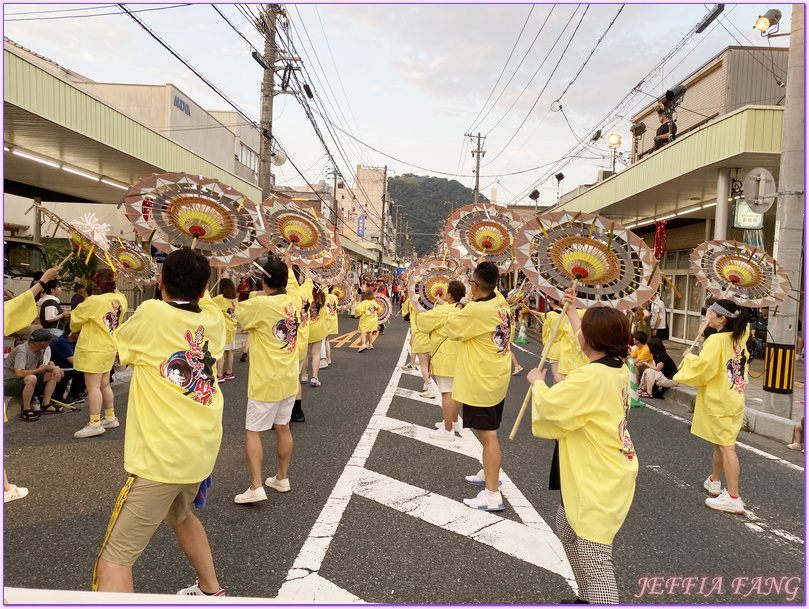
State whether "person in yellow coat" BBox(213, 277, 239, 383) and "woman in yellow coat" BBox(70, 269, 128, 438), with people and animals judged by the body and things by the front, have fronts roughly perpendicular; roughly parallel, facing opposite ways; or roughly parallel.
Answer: roughly parallel

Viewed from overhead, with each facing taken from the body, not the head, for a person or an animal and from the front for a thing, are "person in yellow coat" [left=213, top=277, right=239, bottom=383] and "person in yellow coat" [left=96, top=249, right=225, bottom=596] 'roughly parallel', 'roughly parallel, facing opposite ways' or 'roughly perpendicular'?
roughly parallel

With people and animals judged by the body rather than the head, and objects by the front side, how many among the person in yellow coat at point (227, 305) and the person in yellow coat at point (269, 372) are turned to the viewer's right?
0

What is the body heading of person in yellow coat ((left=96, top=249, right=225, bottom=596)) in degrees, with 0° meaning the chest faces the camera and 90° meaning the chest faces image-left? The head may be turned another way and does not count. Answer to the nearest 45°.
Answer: approximately 135°

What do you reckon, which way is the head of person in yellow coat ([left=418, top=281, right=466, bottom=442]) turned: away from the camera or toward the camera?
away from the camera

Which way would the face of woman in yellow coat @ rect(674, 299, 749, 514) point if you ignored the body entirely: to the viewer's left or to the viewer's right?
to the viewer's left

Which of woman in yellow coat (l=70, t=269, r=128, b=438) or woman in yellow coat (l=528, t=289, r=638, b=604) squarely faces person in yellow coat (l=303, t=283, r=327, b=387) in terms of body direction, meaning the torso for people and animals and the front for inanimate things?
woman in yellow coat (l=528, t=289, r=638, b=604)

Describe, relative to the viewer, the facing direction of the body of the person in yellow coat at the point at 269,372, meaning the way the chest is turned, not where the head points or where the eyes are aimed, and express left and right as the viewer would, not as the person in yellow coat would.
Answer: facing away from the viewer and to the left of the viewer

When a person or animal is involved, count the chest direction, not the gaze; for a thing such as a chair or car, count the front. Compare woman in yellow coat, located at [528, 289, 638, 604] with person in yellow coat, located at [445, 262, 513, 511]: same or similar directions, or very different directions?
same or similar directions
